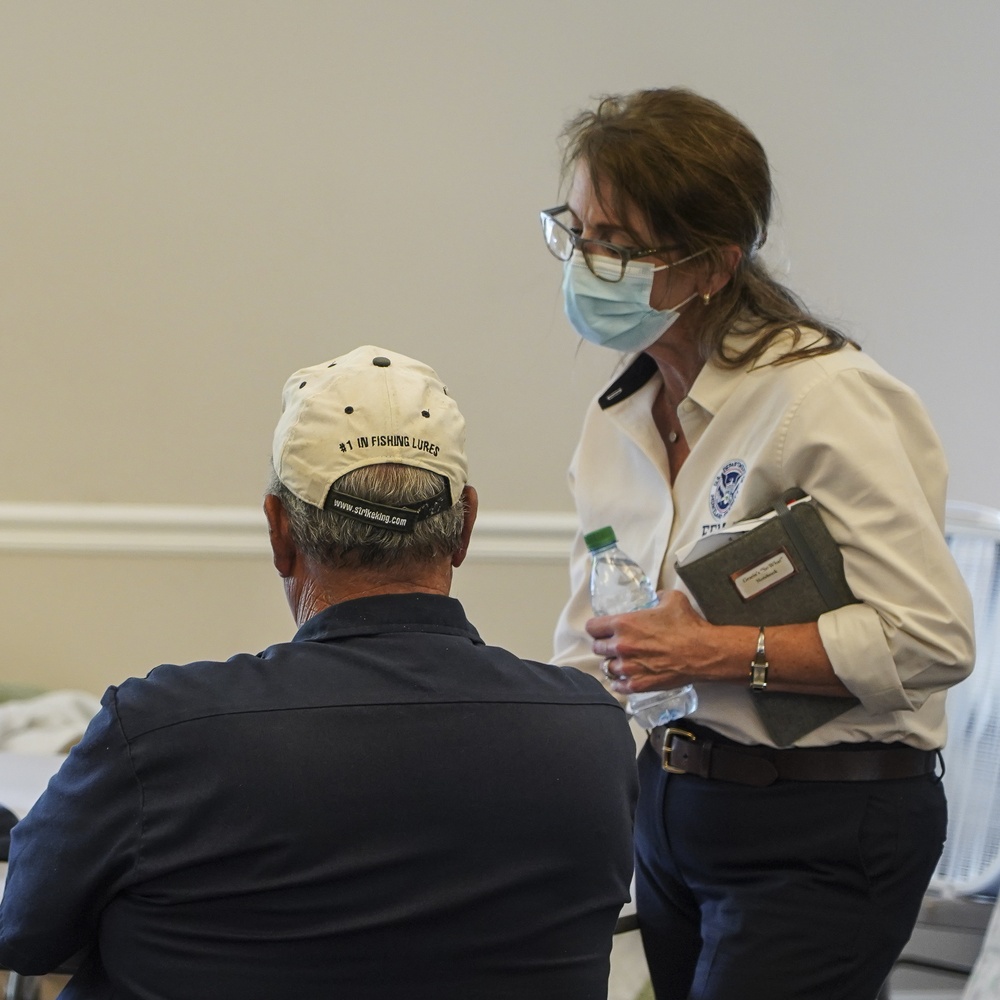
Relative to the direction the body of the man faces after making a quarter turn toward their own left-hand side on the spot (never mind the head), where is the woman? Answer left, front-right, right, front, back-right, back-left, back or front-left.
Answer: back-right

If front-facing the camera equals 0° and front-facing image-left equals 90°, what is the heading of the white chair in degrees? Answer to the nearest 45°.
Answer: approximately 45°

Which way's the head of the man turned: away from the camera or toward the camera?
away from the camera

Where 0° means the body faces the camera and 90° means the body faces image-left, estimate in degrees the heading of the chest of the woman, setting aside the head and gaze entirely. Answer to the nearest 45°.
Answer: approximately 45°

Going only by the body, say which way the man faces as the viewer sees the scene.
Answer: away from the camera

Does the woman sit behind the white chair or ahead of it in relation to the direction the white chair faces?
ahead
